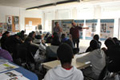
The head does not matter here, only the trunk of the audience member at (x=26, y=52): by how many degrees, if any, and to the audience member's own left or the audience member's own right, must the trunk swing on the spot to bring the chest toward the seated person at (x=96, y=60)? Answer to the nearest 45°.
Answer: approximately 90° to the audience member's own right

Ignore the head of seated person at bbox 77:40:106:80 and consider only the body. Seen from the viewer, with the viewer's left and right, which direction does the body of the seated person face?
facing away from the viewer and to the left of the viewer

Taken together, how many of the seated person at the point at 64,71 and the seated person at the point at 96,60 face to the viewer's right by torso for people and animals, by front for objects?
0

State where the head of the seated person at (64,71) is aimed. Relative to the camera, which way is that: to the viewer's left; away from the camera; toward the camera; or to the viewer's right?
away from the camera

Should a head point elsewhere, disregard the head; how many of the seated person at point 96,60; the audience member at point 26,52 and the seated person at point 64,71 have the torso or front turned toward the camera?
0

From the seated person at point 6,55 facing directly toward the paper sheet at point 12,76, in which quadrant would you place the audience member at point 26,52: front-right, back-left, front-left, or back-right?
back-left

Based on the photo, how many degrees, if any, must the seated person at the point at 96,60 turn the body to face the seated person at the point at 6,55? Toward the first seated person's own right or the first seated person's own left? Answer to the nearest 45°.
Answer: approximately 90° to the first seated person's own left

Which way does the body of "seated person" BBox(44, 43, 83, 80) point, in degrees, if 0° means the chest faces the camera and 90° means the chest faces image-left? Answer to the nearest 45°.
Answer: approximately 180°

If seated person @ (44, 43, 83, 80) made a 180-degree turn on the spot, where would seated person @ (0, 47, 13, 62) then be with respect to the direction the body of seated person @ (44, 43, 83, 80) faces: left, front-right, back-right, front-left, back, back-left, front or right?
back-right

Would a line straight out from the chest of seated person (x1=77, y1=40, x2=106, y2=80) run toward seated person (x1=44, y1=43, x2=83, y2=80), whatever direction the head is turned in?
no

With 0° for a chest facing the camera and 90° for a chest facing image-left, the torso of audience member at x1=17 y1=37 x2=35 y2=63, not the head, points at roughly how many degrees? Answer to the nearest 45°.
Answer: approximately 225°
